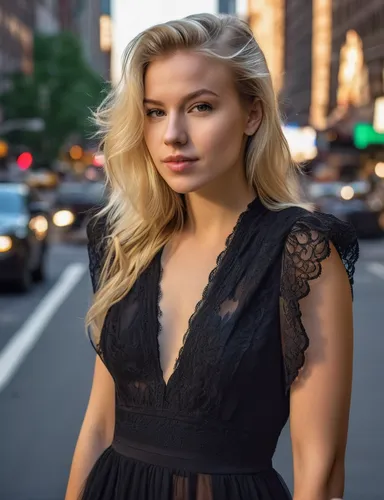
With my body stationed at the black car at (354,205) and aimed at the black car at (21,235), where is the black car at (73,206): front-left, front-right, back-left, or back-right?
front-right

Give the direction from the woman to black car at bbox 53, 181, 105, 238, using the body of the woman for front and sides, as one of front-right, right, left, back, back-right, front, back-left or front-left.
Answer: back-right

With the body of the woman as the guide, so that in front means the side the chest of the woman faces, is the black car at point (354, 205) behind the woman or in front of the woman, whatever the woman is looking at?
behind

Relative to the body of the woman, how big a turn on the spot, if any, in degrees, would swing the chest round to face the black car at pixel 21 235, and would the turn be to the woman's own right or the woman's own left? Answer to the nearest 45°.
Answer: approximately 135° to the woman's own right

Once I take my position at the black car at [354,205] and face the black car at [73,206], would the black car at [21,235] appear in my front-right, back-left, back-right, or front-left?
front-left

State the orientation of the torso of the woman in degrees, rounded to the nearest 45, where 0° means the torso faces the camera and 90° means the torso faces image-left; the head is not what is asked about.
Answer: approximately 45°
